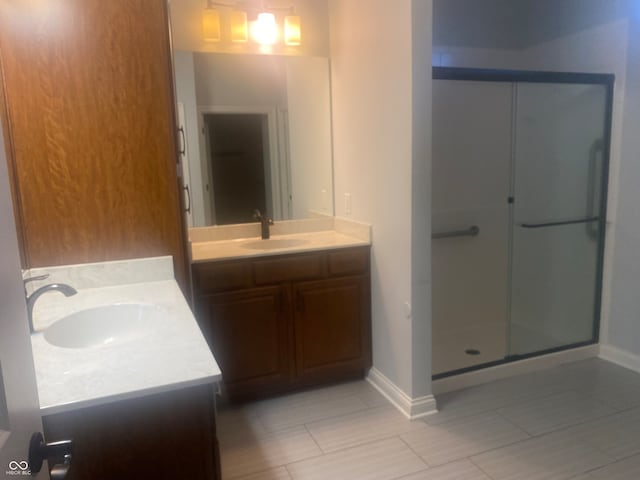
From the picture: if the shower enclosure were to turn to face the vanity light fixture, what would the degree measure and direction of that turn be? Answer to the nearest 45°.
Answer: approximately 90° to its right

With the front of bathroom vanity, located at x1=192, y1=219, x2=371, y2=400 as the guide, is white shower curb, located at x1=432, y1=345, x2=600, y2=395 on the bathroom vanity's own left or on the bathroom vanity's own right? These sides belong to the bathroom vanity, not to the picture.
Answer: on the bathroom vanity's own left

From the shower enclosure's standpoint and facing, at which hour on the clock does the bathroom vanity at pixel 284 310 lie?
The bathroom vanity is roughly at 3 o'clock from the shower enclosure.

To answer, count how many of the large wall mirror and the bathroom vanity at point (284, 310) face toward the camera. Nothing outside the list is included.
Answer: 2

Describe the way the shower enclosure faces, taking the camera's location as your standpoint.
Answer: facing the viewer and to the right of the viewer

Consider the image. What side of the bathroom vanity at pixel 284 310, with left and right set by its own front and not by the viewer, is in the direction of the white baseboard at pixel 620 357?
left
